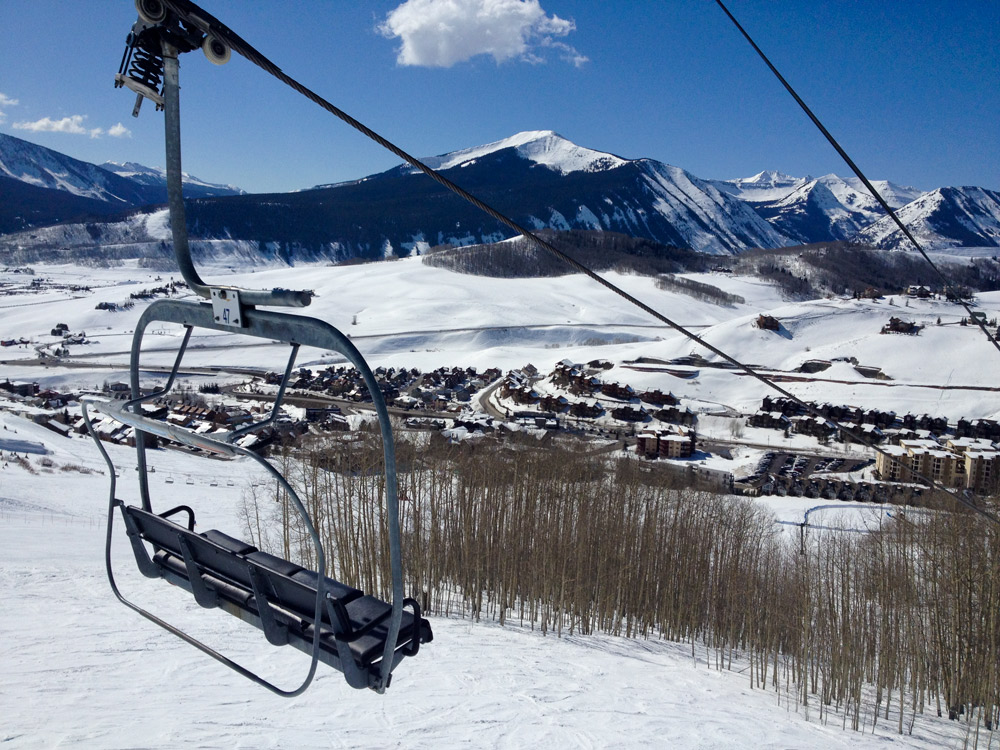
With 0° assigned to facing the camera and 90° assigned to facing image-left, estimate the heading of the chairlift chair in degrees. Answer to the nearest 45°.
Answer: approximately 225°
